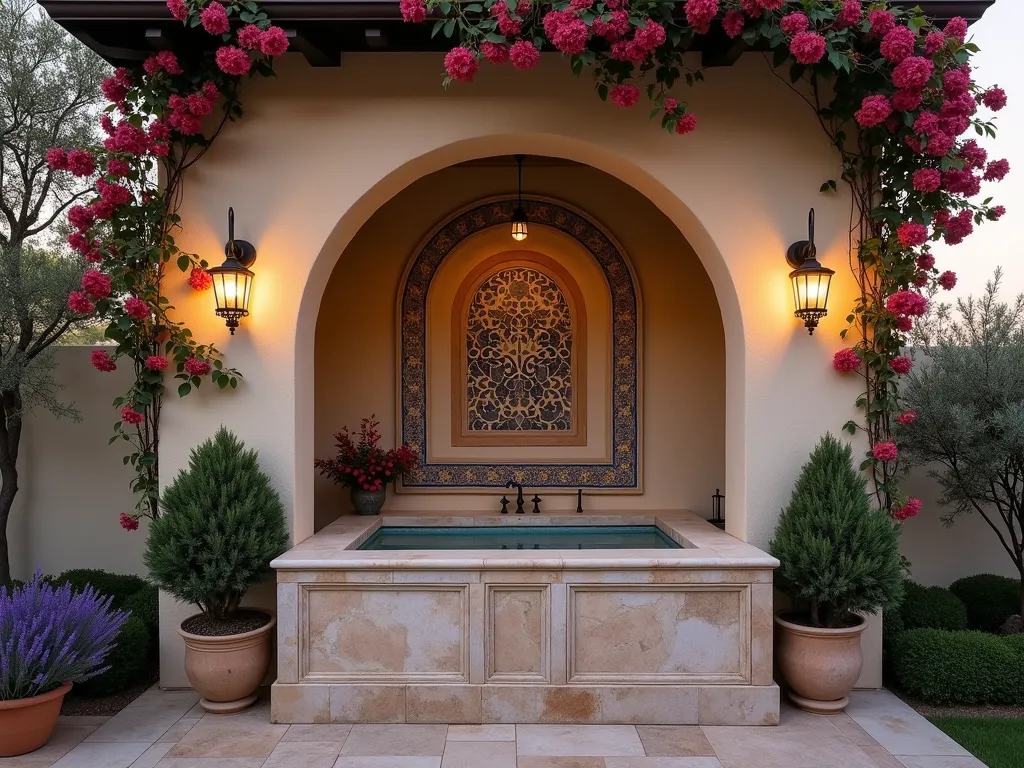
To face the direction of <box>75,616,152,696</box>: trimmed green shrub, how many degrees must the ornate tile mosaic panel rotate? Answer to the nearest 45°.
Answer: approximately 45° to its right

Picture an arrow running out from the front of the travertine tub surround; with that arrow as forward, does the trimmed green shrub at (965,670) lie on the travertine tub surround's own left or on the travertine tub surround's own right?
on the travertine tub surround's own left

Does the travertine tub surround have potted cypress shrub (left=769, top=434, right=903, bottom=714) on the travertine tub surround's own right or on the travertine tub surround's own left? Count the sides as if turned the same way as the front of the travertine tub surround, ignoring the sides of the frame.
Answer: on the travertine tub surround's own left

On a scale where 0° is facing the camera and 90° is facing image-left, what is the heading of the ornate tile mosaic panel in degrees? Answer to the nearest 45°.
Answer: approximately 0°

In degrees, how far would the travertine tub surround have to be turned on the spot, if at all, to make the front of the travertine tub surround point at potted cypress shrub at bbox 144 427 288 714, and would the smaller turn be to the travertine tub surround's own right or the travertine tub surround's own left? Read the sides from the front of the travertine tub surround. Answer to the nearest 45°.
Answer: approximately 90° to the travertine tub surround's own right

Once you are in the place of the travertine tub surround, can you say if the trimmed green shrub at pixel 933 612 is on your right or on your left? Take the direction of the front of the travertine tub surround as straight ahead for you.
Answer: on your left

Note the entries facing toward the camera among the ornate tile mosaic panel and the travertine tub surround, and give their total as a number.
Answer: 2

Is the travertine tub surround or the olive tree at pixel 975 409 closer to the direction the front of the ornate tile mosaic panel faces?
the travertine tub surround
